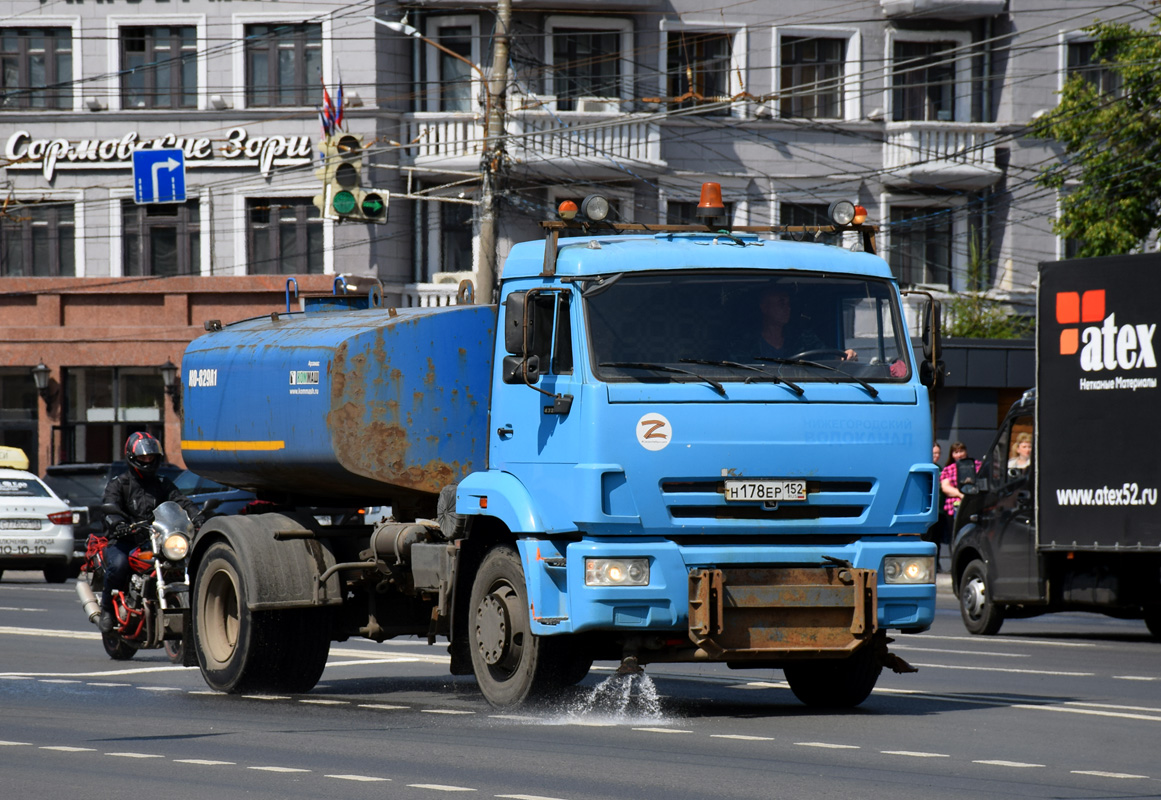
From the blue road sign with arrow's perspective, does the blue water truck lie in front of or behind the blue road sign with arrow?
in front

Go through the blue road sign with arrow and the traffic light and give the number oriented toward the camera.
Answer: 2

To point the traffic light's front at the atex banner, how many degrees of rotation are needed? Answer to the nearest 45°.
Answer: approximately 45° to its left

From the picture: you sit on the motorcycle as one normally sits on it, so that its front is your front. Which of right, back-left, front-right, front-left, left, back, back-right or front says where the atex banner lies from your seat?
front-left

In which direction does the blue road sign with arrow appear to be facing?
toward the camera

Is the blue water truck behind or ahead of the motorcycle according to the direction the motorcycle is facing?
ahead

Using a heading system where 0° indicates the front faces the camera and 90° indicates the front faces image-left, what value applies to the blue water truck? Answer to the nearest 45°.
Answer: approximately 315°

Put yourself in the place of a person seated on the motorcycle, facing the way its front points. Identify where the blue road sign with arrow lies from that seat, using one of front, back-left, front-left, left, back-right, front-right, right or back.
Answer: back-left

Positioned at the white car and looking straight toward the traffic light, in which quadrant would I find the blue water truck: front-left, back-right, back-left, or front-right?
front-right

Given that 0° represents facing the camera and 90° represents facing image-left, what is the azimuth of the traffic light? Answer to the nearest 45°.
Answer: approximately 0°

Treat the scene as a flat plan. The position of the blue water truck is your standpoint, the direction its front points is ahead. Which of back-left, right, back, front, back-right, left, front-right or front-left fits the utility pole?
back-left

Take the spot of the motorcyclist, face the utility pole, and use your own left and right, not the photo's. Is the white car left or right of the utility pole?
left

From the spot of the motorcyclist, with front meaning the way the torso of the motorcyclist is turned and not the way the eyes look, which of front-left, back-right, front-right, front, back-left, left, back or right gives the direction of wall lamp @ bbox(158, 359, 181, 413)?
back-left

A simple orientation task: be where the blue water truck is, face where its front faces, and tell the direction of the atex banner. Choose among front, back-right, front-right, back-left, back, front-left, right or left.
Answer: left

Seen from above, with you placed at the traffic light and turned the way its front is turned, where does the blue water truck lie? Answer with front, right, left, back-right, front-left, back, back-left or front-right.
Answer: front
